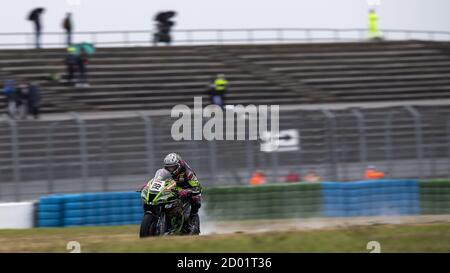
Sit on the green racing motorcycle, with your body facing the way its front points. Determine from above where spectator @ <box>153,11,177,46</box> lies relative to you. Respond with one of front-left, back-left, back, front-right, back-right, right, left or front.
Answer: back-right

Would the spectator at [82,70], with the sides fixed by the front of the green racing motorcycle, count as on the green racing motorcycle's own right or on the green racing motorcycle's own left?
on the green racing motorcycle's own right

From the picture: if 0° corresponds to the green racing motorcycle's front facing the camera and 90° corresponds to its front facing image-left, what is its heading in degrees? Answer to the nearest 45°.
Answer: approximately 45°

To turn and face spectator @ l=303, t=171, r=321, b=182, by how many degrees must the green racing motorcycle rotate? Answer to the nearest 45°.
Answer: approximately 180°

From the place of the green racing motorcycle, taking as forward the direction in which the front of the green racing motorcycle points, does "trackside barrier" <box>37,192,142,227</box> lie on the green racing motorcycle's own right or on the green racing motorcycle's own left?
on the green racing motorcycle's own right

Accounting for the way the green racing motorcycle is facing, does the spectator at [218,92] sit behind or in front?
behind

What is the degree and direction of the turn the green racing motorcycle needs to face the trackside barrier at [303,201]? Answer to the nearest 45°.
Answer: approximately 180°

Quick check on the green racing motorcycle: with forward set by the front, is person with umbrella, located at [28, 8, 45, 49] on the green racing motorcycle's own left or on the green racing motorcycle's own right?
on the green racing motorcycle's own right

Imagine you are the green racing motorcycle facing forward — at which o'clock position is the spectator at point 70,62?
The spectator is roughly at 4 o'clock from the green racing motorcycle.
